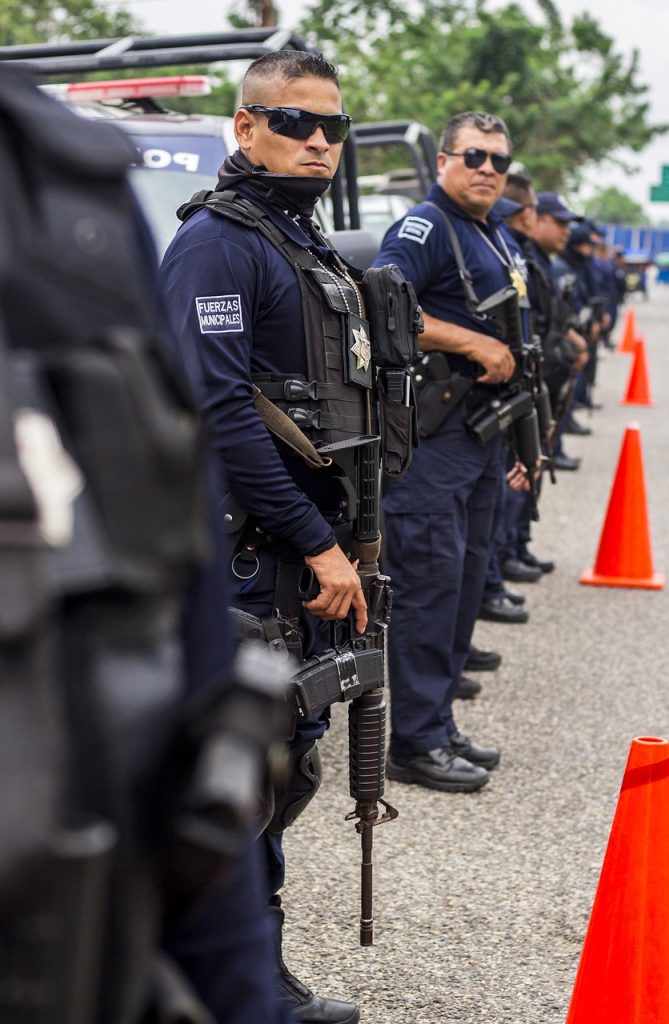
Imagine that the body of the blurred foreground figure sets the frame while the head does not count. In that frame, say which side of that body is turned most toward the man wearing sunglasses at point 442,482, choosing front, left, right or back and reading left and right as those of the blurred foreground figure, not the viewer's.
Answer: left

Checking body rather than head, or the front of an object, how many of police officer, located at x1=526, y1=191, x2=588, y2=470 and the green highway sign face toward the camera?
1

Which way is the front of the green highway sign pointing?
toward the camera

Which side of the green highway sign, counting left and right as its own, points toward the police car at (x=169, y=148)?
front

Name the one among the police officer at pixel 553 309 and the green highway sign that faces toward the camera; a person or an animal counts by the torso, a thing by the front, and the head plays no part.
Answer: the green highway sign

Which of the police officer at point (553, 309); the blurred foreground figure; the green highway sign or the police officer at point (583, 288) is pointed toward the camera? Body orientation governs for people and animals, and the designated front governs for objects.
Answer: the green highway sign

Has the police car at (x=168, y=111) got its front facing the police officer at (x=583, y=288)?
no

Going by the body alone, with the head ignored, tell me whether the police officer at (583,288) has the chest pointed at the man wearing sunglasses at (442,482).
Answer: no

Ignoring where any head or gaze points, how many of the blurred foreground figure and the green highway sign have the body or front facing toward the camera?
1

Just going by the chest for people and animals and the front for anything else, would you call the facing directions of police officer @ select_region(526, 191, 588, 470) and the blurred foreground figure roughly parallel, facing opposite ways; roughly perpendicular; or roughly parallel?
roughly parallel
